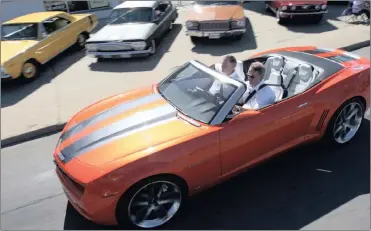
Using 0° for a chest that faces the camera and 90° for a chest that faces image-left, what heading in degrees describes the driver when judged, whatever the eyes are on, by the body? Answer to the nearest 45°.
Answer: approximately 45°

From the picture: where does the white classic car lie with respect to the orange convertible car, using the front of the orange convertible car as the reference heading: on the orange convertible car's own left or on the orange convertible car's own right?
on the orange convertible car's own right

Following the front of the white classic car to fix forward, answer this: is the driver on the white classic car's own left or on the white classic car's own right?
on the white classic car's own left

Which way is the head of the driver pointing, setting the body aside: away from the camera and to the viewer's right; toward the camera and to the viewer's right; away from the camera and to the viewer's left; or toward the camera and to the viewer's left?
toward the camera and to the viewer's left

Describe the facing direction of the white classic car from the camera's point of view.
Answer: facing the viewer and to the left of the viewer

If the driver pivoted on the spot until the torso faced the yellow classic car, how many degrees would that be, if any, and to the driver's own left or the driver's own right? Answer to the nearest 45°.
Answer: approximately 90° to the driver's own right

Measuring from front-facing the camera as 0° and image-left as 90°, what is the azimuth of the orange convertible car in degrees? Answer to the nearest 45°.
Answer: approximately 45°
